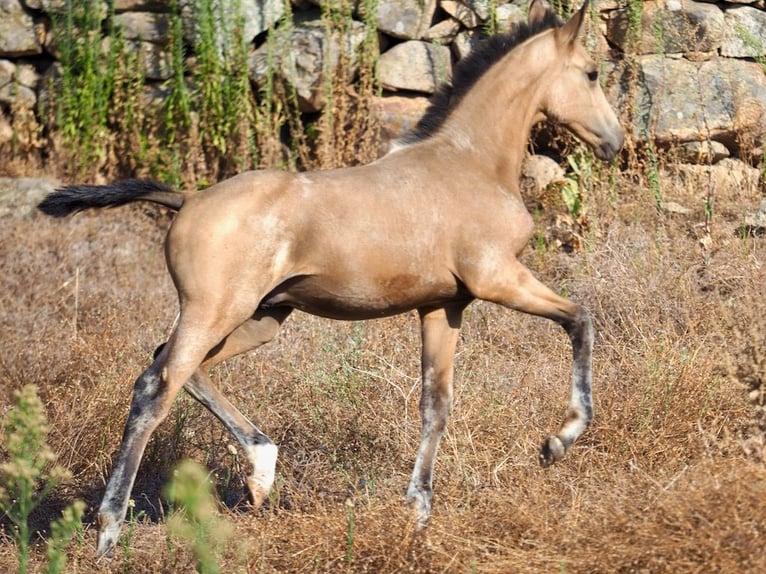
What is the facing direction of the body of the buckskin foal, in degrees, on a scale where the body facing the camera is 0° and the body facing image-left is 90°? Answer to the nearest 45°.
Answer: approximately 270°

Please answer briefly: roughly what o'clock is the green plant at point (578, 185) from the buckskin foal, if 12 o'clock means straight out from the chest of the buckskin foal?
The green plant is roughly at 10 o'clock from the buckskin foal.

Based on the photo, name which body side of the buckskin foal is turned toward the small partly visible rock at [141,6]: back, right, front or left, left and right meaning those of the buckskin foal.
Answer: left

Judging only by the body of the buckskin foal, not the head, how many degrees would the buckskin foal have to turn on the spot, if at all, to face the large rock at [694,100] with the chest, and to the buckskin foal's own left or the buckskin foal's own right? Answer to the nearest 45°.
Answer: approximately 45° to the buckskin foal's own left

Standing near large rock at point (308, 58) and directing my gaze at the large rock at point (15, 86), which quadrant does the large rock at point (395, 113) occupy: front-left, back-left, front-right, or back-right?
back-left
